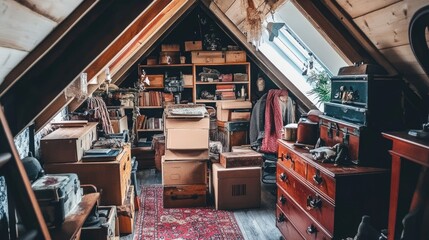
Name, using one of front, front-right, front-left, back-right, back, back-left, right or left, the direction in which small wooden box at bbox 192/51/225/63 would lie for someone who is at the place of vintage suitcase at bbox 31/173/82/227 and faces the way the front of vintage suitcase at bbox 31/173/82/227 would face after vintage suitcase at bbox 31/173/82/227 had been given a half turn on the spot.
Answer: right

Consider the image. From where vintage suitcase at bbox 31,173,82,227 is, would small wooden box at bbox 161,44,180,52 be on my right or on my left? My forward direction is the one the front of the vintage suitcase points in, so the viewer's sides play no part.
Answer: on my left

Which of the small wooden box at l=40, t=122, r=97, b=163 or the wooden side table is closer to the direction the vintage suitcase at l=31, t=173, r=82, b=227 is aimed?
the wooden side table

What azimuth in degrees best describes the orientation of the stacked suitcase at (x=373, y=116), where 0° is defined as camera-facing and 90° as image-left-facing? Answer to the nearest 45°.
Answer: approximately 45°

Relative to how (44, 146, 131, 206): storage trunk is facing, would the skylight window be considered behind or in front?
in front

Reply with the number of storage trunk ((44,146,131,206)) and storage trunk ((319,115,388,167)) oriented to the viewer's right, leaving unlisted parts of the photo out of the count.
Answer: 1

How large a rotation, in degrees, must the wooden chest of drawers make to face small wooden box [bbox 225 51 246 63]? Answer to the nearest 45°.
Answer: approximately 90° to its right

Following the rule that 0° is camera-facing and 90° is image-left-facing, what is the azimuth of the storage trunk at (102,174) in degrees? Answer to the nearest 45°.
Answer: approximately 270°

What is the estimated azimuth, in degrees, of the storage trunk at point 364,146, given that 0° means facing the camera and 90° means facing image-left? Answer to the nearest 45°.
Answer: approximately 45°

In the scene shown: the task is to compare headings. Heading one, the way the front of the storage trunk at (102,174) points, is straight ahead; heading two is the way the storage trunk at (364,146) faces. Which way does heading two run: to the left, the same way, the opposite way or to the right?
the opposite way
